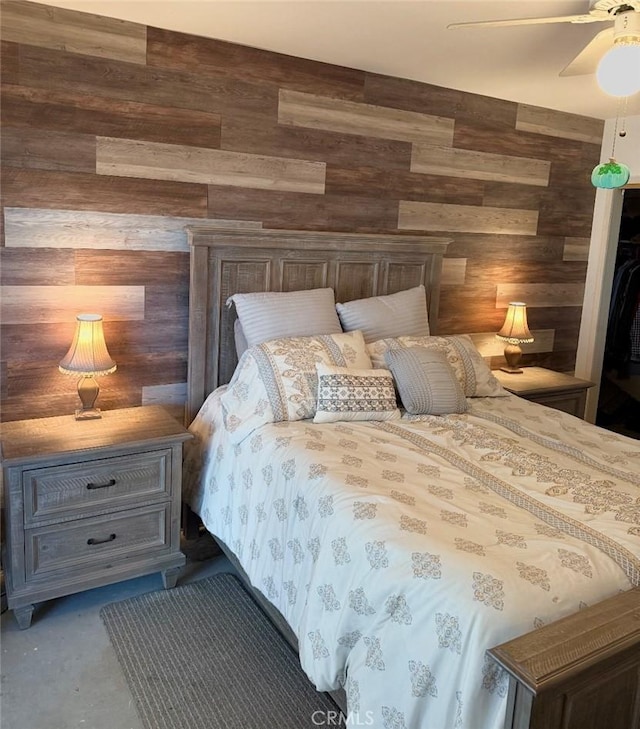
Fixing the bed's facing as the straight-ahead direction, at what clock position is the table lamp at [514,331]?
The table lamp is roughly at 8 o'clock from the bed.

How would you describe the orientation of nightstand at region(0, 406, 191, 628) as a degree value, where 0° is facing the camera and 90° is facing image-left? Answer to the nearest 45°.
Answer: approximately 315°

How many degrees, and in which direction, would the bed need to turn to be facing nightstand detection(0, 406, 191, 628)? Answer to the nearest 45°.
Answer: approximately 135° to its right

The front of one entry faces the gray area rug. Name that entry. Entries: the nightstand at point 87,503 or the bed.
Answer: the nightstand

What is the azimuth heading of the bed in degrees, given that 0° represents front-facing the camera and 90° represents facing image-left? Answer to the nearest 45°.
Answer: approximately 315°

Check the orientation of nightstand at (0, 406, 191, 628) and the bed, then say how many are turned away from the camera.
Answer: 0
